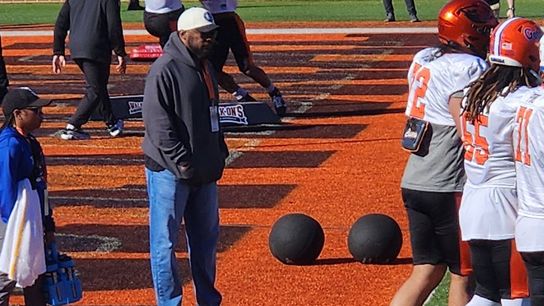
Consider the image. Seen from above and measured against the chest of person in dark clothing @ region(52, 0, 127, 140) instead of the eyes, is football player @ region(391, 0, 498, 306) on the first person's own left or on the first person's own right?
on the first person's own left

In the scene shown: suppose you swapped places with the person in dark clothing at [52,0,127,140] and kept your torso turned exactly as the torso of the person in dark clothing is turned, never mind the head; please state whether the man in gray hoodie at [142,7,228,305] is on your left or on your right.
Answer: on your left
